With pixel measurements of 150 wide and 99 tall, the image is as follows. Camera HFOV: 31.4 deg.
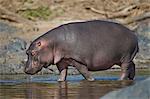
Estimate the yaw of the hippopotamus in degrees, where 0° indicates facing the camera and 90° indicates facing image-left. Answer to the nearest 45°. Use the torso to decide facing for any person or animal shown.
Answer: approximately 90°

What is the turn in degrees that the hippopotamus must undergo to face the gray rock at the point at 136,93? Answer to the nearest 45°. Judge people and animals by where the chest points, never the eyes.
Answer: approximately 90° to its left
